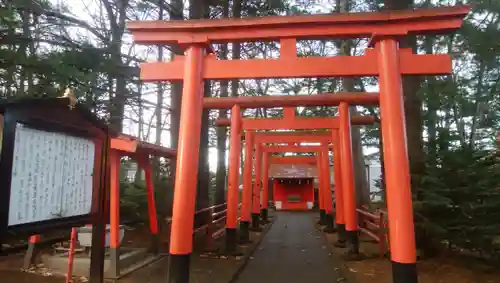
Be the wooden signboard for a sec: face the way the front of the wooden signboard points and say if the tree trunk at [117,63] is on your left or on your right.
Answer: on your left

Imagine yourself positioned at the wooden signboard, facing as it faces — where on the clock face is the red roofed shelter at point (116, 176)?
The red roofed shelter is roughly at 8 o'clock from the wooden signboard.

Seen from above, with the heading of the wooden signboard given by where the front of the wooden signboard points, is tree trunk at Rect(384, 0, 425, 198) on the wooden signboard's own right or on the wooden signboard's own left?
on the wooden signboard's own left

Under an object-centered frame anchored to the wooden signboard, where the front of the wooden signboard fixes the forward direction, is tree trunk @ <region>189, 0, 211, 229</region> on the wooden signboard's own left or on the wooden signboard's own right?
on the wooden signboard's own left

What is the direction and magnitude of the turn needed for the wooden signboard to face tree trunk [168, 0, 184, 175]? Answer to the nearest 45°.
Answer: approximately 90° to its left

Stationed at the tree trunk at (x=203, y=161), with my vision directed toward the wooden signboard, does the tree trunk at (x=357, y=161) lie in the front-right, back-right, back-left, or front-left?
back-left

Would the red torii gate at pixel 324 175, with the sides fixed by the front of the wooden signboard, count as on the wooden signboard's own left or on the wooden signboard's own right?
on the wooden signboard's own left

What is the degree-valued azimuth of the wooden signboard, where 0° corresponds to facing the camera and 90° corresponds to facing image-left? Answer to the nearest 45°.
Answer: approximately 315°

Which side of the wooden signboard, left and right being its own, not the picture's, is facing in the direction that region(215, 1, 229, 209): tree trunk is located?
left
